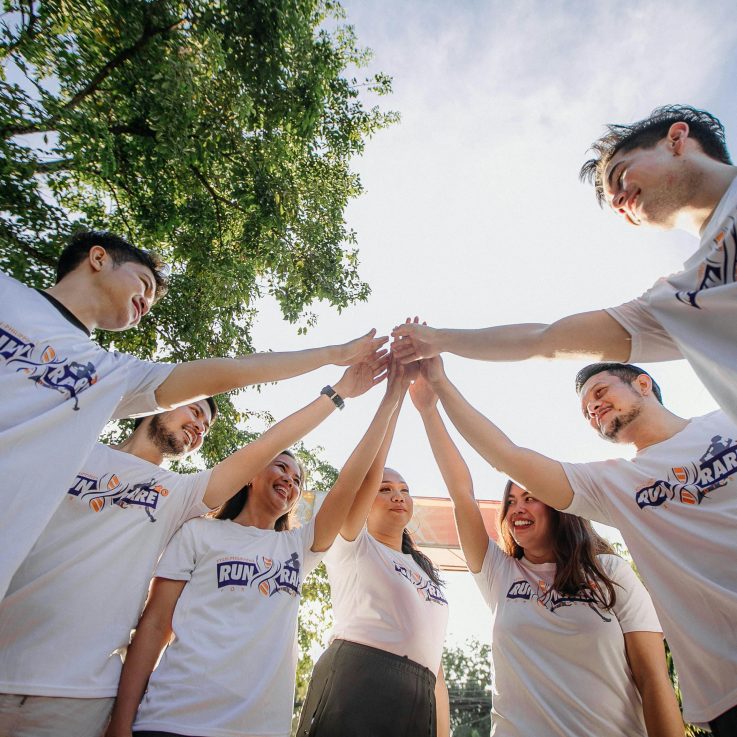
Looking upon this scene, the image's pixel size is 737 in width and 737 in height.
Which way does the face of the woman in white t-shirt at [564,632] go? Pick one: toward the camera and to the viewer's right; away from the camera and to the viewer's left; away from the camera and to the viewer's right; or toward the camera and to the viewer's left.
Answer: toward the camera and to the viewer's left

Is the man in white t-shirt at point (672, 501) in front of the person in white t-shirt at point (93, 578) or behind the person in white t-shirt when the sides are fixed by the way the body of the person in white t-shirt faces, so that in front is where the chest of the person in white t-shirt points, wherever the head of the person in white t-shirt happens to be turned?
in front

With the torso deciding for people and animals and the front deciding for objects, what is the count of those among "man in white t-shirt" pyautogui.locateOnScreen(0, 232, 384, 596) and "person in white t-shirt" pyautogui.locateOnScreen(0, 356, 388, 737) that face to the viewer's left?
0

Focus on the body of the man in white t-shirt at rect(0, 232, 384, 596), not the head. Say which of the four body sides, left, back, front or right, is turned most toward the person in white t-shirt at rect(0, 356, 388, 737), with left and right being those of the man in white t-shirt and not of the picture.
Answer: left

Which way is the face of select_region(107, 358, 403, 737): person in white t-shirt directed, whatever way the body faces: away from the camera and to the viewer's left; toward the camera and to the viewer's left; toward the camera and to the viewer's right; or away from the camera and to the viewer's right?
toward the camera and to the viewer's right

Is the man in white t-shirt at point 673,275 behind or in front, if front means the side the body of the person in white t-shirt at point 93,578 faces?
in front

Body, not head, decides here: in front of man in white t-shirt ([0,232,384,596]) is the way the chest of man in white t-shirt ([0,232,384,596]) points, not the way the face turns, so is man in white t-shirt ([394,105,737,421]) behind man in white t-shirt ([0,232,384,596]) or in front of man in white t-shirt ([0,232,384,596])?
in front

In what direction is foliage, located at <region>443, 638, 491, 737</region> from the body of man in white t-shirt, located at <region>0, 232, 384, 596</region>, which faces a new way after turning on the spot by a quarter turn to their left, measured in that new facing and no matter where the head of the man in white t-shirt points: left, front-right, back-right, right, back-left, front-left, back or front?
front

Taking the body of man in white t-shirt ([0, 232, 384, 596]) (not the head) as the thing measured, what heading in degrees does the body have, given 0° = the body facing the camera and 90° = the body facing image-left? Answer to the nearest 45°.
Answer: approximately 315°
